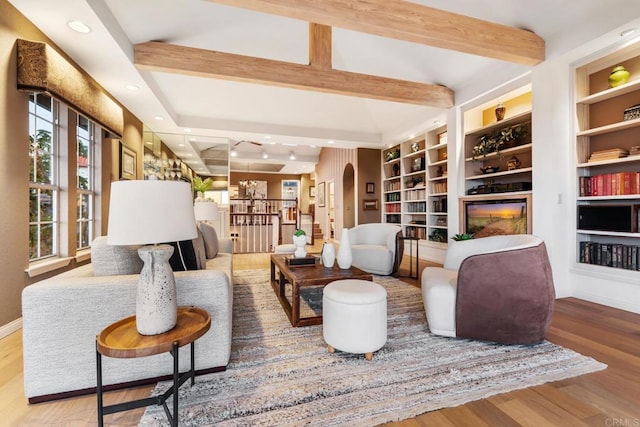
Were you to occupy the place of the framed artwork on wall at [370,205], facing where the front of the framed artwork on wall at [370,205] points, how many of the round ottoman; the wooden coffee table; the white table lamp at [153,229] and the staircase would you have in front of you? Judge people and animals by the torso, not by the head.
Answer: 3

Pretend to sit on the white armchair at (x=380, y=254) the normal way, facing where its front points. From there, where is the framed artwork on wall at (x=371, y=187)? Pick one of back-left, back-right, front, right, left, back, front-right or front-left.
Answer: back-right

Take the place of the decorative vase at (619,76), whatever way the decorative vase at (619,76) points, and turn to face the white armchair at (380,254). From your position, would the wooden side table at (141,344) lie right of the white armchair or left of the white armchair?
left

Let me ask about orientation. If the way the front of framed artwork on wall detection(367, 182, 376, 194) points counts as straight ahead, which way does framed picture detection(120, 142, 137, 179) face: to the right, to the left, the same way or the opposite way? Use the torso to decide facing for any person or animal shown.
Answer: to the left

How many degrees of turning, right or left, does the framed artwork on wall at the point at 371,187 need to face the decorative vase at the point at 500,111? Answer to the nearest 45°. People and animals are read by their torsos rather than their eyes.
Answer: approximately 45° to its left

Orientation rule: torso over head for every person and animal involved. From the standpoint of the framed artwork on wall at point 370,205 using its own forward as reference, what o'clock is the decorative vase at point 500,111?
The decorative vase is roughly at 11 o'clock from the framed artwork on wall.

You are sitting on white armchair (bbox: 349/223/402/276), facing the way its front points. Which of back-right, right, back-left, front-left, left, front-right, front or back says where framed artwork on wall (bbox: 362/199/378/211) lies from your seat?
back-right

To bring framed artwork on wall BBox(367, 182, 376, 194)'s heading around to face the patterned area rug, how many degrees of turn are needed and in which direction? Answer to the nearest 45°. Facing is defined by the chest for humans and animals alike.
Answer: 0° — it already faces it

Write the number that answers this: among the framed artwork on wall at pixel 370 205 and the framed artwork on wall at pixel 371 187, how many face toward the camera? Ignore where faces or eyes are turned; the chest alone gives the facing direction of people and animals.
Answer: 2

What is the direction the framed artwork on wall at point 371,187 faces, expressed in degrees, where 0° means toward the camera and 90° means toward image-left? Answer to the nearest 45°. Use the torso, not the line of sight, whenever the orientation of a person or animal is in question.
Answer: approximately 0°
